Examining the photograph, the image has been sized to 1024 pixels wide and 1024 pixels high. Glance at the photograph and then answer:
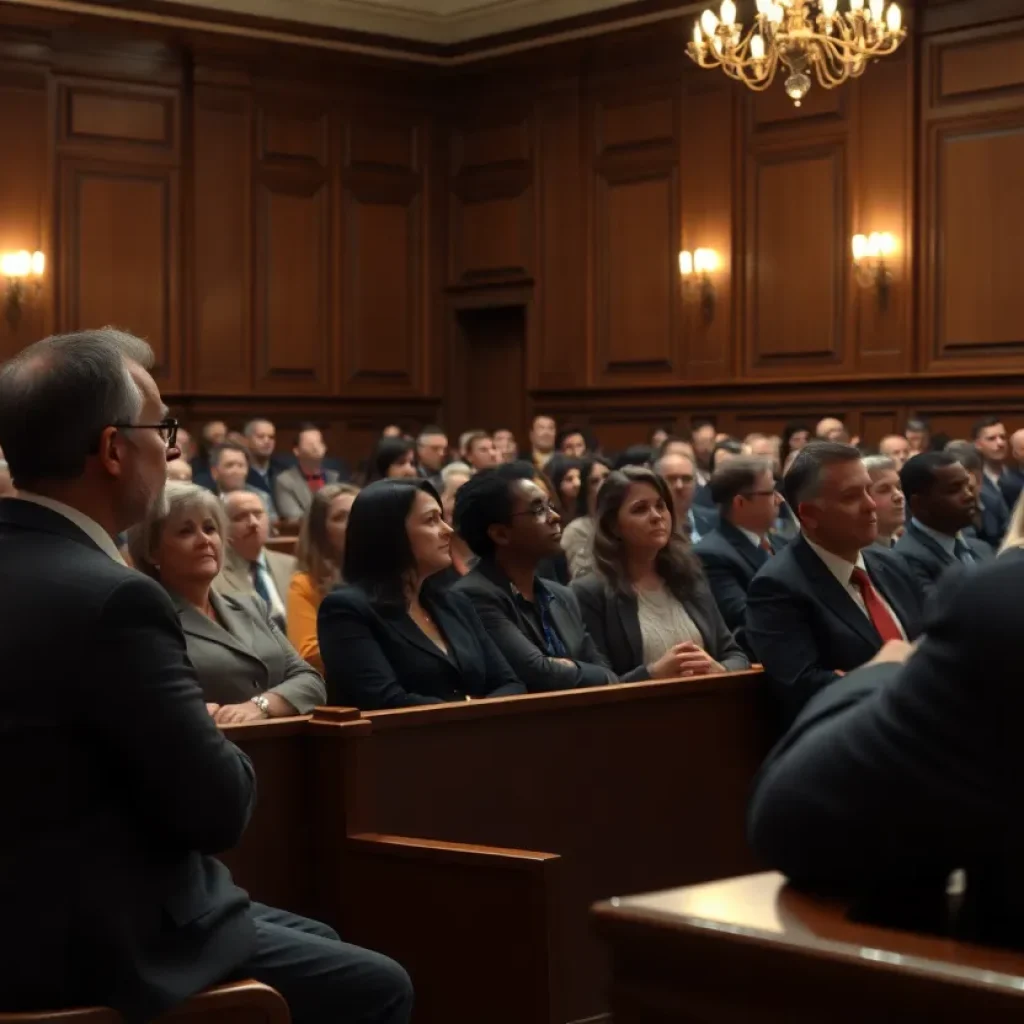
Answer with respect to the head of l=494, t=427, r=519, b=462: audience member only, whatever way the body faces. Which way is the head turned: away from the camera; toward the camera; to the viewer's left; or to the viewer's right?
toward the camera

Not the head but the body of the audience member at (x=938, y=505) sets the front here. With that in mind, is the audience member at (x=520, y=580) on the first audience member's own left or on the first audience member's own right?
on the first audience member's own right

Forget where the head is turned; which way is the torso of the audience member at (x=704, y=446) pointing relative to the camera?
toward the camera

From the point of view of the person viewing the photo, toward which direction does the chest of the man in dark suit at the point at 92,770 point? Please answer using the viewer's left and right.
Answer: facing away from the viewer and to the right of the viewer

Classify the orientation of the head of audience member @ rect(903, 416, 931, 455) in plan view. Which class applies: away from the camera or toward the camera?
toward the camera

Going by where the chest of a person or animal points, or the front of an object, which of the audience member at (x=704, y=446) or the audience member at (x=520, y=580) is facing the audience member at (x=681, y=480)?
the audience member at (x=704, y=446)

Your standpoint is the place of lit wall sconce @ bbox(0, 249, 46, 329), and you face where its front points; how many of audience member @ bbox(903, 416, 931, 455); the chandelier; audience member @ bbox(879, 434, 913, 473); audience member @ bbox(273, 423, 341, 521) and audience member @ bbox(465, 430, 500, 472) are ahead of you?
5

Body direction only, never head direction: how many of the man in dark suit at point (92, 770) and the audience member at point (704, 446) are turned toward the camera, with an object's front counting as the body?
1

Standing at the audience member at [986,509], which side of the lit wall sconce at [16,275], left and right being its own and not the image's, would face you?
front

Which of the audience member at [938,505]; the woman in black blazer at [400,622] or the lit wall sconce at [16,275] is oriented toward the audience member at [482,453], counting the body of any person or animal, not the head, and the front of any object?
the lit wall sconce
